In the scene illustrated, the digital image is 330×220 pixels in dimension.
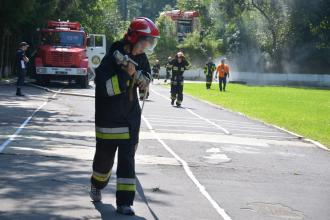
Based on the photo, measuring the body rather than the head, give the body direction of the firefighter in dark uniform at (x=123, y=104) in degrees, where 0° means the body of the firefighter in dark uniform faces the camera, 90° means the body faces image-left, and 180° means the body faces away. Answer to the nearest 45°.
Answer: approximately 315°

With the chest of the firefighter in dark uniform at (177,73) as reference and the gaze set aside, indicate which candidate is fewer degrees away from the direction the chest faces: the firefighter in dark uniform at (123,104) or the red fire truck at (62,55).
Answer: the firefighter in dark uniform

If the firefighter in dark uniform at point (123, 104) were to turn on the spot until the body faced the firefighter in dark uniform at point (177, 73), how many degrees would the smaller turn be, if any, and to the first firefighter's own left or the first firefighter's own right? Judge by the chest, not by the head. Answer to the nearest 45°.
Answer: approximately 135° to the first firefighter's own left

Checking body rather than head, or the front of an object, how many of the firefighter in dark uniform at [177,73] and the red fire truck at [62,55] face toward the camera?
2

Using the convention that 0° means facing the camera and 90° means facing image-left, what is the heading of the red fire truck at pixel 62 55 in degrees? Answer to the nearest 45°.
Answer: approximately 0°

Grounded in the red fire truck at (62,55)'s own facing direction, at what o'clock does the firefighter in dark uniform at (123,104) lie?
The firefighter in dark uniform is roughly at 12 o'clock from the red fire truck.

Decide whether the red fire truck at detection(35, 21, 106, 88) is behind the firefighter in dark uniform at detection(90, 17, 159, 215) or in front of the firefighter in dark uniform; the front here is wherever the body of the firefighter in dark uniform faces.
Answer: behind

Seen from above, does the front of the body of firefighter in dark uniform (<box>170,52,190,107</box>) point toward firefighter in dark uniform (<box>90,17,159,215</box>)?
yes

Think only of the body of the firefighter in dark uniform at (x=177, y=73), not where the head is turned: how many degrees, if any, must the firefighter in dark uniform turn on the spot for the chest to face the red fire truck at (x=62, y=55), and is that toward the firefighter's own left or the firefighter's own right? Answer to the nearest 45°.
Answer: approximately 135° to the firefighter's own right
